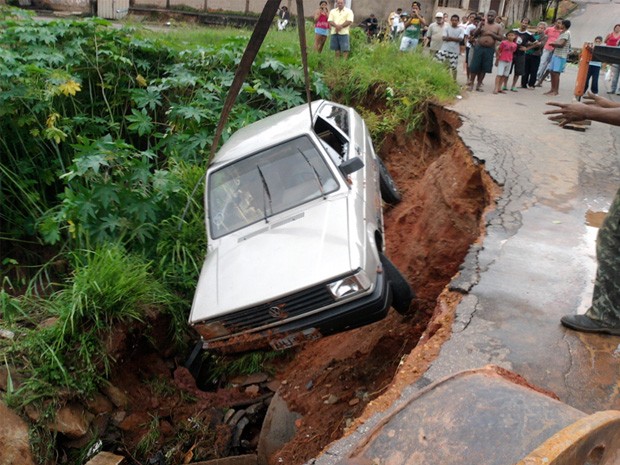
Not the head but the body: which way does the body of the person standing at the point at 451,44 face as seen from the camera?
toward the camera

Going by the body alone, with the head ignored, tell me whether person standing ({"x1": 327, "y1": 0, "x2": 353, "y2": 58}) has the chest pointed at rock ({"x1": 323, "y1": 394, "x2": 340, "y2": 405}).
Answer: yes

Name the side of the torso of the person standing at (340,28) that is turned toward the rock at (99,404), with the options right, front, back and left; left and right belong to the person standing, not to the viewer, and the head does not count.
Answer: front

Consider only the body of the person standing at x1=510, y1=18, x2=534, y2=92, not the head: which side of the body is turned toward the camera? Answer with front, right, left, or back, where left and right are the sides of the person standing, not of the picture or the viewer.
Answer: front

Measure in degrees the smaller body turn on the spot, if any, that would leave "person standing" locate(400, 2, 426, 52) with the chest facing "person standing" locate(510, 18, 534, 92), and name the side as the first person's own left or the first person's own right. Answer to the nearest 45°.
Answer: approximately 90° to the first person's own left

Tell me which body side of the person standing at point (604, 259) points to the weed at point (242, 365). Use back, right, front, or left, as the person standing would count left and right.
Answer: front

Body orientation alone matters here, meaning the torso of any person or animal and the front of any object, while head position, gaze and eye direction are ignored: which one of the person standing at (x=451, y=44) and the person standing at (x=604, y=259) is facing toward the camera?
the person standing at (x=451, y=44)

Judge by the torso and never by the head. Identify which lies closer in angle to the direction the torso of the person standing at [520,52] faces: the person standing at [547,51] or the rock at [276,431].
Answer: the rock

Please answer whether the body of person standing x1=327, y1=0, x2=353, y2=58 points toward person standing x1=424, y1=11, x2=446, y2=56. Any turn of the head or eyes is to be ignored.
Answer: no

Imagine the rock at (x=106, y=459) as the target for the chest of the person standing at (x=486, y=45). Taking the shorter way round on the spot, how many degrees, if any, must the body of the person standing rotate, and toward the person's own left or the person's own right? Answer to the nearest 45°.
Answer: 0° — they already face it

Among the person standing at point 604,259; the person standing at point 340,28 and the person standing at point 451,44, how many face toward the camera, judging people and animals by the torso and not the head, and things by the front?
2

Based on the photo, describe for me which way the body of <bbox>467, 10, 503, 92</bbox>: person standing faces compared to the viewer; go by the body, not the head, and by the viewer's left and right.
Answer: facing the viewer

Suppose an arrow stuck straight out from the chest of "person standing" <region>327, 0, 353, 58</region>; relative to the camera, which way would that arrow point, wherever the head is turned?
toward the camera

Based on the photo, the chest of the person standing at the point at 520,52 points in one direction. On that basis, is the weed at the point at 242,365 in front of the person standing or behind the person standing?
in front

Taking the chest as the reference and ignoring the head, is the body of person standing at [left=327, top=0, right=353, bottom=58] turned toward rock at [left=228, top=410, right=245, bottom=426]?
yes

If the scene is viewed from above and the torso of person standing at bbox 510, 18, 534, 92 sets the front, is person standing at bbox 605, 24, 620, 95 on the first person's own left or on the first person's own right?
on the first person's own left
